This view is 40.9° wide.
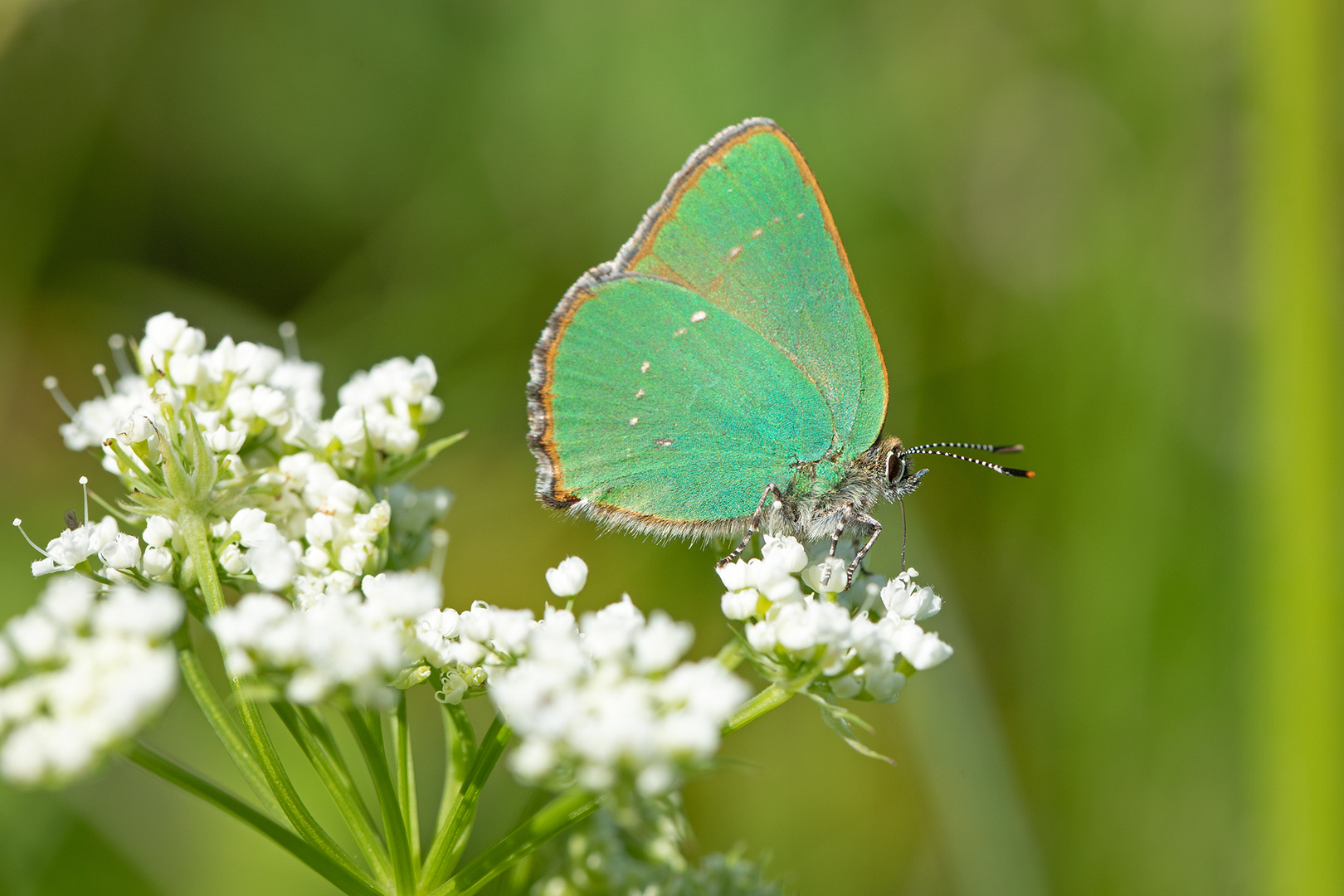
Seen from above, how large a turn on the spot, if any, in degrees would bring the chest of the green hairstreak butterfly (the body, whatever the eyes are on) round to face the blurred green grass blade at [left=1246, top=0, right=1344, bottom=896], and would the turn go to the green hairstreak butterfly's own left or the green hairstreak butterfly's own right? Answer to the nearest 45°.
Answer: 0° — it already faces it

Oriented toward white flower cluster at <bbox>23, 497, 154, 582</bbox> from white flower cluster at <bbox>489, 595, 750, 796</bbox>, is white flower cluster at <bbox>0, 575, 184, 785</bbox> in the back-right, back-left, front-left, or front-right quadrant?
front-left

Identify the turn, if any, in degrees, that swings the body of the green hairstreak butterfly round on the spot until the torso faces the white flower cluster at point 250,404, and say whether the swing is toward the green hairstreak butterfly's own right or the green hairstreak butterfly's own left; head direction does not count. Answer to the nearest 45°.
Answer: approximately 135° to the green hairstreak butterfly's own right

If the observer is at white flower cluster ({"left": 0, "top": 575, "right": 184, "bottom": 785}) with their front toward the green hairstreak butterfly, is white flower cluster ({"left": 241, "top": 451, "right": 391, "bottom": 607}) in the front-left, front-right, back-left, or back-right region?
front-left

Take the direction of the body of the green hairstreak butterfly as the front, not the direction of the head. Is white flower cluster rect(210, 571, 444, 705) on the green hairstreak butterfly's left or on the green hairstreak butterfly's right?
on the green hairstreak butterfly's right

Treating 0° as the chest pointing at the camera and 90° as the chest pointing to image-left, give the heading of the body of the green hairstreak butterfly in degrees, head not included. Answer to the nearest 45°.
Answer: approximately 270°

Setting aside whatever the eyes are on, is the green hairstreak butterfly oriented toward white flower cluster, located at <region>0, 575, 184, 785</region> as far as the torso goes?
no

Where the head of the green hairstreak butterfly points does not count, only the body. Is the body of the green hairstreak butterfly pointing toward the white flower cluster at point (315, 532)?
no
